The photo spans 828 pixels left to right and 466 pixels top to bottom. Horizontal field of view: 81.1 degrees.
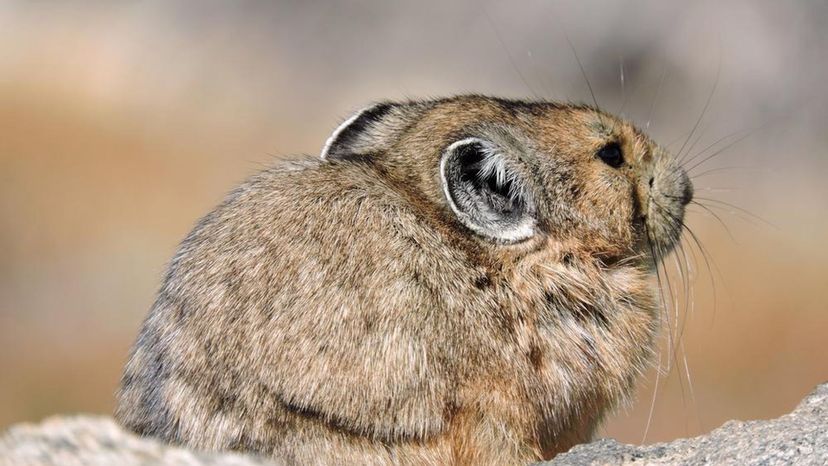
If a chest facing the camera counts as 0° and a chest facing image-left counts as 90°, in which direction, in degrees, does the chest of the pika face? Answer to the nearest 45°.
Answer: approximately 270°
